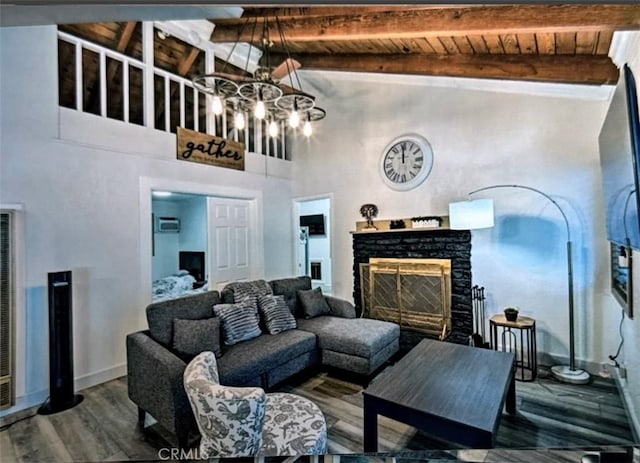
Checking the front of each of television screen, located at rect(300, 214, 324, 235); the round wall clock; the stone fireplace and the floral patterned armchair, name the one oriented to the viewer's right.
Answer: the floral patterned armchair

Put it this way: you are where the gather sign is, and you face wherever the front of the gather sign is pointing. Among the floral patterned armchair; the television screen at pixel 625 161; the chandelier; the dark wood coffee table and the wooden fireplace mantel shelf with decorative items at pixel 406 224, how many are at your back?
0

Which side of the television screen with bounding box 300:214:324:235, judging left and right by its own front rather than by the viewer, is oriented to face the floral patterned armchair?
front

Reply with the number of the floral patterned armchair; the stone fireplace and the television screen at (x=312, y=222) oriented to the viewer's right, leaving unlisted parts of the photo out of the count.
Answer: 1

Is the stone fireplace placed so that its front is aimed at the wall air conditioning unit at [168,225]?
no

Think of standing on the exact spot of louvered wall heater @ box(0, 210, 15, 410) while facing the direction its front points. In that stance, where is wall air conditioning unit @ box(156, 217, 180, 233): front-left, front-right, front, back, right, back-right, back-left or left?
left

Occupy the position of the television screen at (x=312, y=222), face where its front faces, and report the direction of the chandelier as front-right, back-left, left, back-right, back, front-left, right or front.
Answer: front

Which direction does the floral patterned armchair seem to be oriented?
to the viewer's right

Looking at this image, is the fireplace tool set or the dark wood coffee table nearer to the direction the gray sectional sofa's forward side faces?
the dark wood coffee table

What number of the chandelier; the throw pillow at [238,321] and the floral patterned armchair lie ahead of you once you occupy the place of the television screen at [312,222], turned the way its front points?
3

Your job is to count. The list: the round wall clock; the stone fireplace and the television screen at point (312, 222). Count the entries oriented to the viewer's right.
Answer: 0

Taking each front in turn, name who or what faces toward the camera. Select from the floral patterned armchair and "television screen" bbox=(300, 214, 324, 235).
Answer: the television screen

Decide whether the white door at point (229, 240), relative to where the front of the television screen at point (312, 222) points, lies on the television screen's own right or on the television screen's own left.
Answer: on the television screen's own right

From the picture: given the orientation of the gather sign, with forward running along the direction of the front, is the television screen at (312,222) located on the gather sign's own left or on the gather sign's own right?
on the gather sign's own left

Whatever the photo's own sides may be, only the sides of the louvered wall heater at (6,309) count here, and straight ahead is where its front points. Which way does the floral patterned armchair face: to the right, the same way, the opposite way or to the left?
the same way

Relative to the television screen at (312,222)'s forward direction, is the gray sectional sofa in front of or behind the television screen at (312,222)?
in front

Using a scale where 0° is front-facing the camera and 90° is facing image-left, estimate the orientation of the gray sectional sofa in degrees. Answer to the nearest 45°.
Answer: approximately 315°
